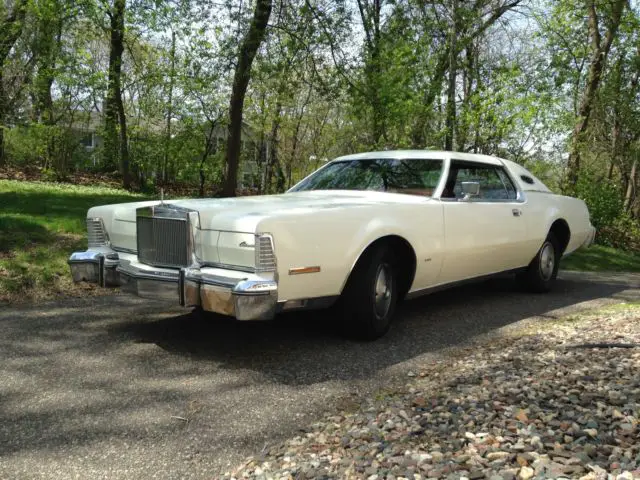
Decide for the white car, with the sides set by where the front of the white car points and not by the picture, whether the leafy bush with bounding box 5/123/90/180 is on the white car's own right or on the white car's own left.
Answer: on the white car's own right

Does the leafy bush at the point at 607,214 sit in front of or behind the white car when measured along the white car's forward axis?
behind

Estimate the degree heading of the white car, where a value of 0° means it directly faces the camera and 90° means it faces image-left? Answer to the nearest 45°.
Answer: approximately 45°

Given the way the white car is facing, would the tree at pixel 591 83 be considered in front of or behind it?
behind
